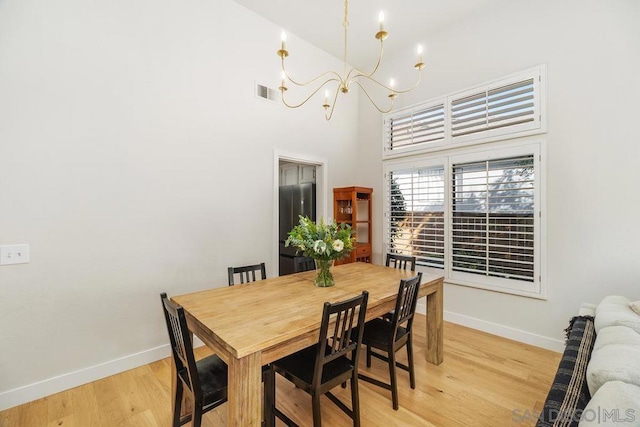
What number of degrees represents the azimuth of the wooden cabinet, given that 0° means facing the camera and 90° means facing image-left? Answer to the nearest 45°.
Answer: approximately 0°

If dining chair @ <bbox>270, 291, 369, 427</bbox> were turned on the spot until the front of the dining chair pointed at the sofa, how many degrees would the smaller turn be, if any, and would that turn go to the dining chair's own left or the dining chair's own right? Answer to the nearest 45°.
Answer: approximately 135° to the dining chair's own right

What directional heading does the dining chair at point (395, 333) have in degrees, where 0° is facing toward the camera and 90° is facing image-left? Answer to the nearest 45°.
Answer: approximately 135°

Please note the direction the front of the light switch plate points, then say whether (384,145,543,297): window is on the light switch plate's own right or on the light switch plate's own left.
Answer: on the light switch plate's own left

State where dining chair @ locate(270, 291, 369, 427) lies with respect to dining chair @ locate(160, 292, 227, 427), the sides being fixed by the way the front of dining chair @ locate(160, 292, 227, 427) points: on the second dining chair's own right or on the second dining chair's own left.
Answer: on the second dining chair's own right

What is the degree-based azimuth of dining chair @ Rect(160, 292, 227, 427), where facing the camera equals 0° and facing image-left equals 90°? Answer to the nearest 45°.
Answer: approximately 225°

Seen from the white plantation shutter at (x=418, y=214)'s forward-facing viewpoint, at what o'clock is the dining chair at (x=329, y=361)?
The dining chair is roughly at 11 o'clock from the white plantation shutter.

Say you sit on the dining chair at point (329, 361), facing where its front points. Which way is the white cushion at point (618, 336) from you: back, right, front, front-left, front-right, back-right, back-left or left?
back-right

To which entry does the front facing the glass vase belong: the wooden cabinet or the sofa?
the wooden cabinet

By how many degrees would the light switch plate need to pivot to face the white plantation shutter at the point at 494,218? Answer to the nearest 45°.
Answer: approximately 45° to its left
